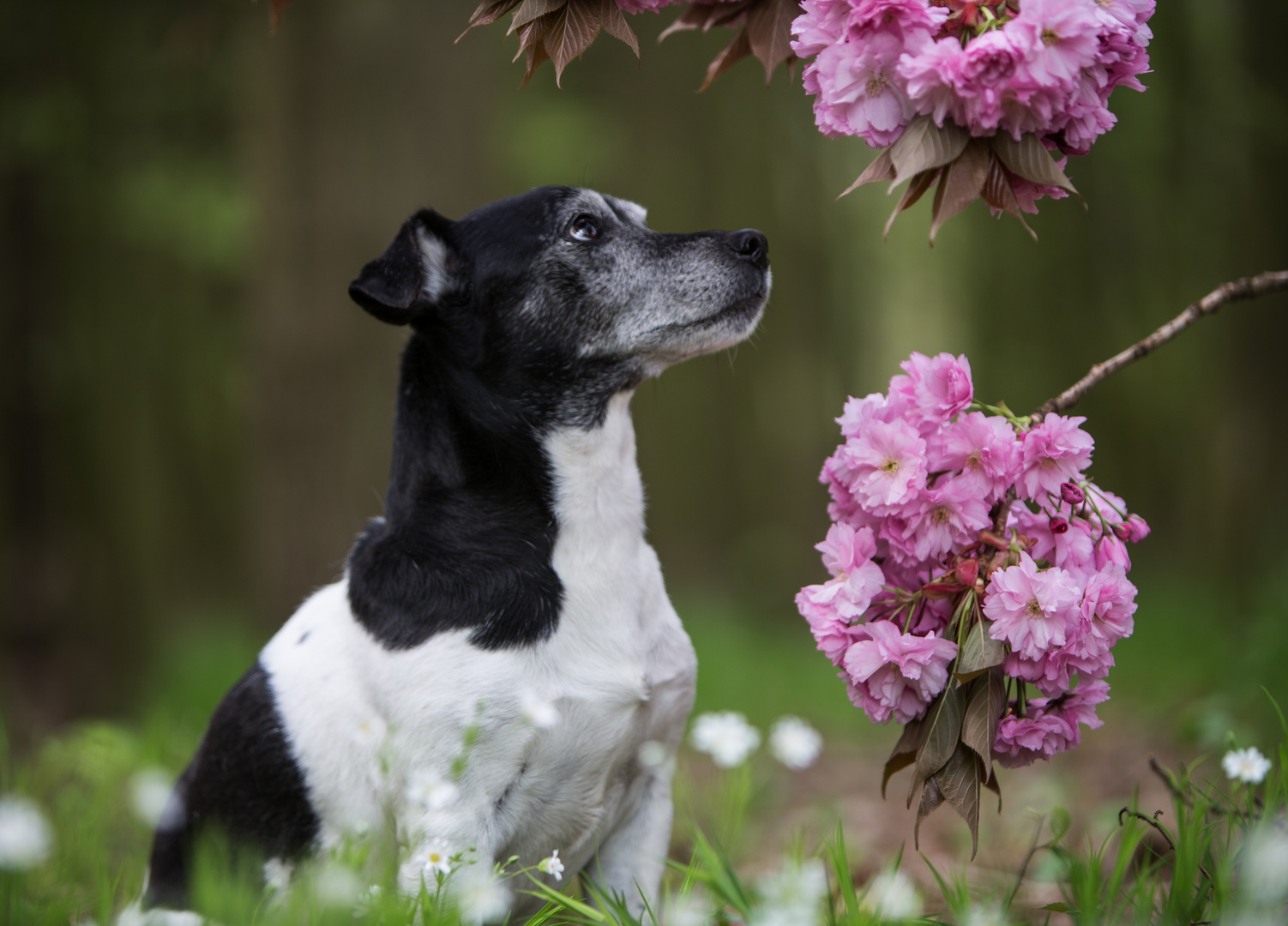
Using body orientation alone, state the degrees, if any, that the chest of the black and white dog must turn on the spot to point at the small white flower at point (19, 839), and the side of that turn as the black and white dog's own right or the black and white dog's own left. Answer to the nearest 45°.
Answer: approximately 90° to the black and white dog's own right

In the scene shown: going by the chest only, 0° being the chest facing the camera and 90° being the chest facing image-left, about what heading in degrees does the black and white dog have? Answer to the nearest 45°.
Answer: approximately 315°

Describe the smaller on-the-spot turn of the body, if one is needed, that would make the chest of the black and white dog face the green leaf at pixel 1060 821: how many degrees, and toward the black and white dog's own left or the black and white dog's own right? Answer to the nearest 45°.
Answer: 0° — it already faces it
